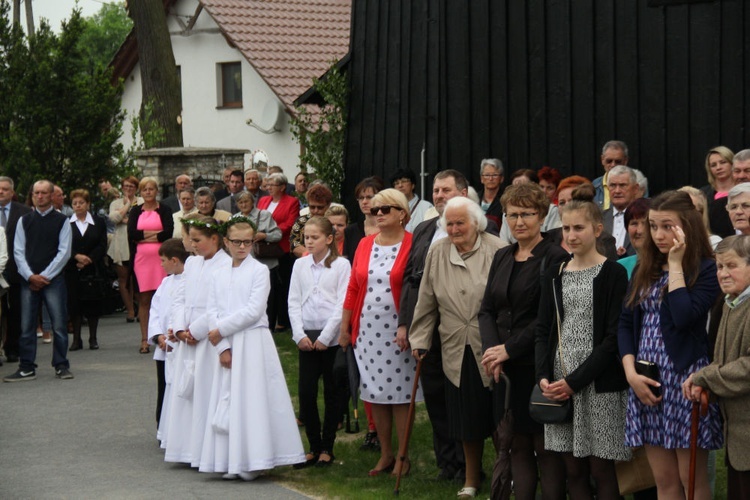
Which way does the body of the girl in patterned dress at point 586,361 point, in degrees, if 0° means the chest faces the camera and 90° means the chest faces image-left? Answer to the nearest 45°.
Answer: approximately 45°

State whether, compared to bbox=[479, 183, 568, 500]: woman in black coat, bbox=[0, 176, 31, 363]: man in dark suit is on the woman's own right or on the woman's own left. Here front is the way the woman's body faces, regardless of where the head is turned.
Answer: on the woman's own right

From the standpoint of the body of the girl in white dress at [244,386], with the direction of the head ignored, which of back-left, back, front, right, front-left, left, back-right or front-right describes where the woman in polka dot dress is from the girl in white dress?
back-left

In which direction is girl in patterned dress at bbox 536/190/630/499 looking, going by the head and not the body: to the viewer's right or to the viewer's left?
to the viewer's left

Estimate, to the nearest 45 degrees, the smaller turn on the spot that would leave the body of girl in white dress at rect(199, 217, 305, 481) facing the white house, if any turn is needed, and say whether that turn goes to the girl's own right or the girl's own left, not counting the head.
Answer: approximately 135° to the girl's own right

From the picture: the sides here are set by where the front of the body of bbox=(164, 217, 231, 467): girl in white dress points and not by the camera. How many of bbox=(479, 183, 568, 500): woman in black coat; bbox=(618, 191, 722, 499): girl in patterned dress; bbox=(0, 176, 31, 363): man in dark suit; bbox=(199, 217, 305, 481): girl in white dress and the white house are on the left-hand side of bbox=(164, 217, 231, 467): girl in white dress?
3

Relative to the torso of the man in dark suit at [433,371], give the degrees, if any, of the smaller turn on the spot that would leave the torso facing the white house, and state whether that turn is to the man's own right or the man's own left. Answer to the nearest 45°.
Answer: approximately 135° to the man's own right

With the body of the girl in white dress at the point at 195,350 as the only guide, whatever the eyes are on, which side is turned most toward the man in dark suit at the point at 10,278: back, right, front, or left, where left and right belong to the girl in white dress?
right

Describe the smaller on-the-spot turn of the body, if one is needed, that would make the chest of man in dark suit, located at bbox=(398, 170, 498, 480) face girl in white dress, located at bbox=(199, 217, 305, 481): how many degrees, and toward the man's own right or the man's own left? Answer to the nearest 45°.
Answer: approximately 45° to the man's own right

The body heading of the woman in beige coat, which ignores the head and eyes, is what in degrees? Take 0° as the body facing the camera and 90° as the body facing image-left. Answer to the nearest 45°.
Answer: approximately 45°

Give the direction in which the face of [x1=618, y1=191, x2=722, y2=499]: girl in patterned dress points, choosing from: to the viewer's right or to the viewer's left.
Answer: to the viewer's left
